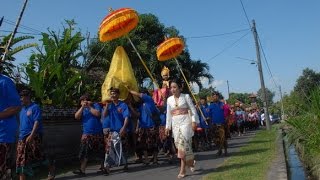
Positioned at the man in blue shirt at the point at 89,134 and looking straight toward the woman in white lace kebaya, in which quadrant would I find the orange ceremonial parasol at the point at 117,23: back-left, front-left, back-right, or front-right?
front-left

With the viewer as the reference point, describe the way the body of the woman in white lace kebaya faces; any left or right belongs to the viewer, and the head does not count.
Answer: facing the viewer and to the left of the viewer

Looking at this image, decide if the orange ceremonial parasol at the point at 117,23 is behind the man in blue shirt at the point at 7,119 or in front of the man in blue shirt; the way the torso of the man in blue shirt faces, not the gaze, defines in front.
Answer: behind

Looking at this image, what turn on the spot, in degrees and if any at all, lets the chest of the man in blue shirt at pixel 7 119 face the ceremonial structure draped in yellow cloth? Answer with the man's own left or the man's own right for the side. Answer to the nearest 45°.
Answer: approximately 180°

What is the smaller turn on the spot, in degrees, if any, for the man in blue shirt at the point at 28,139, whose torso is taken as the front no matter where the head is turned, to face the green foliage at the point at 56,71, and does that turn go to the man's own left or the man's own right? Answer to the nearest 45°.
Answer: approximately 135° to the man's own right

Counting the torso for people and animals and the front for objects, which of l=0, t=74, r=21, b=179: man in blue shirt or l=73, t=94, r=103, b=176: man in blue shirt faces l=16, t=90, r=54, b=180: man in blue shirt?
l=73, t=94, r=103, b=176: man in blue shirt

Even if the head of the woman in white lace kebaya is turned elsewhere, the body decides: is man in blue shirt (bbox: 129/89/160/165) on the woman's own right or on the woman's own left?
on the woman's own right

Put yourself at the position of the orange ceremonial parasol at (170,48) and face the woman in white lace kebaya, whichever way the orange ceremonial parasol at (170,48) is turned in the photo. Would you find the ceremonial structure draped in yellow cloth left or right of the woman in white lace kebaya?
right

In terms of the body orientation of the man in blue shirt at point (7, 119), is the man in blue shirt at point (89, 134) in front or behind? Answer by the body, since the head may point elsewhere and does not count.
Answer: behind

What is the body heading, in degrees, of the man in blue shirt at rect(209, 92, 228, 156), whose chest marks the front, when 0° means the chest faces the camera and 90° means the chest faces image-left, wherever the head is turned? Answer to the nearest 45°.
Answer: approximately 45°
